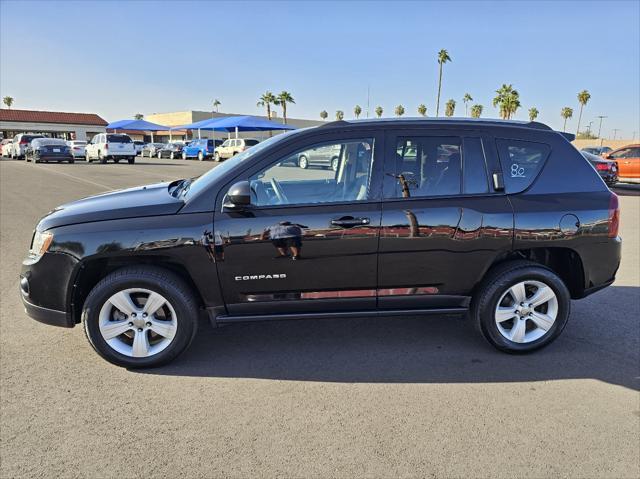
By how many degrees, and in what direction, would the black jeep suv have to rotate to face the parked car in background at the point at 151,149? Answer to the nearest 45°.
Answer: approximately 90° to its right

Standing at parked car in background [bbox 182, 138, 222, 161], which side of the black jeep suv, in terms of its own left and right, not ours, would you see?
right

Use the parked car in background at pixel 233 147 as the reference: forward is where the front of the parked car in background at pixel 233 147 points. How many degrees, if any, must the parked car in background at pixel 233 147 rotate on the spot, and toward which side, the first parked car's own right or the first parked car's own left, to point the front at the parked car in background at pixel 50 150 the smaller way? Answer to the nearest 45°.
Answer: approximately 45° to the first parked car's own right

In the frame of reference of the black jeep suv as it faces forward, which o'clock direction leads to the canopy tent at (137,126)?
The canopy tent is roughly at 2 o'clock from the black jeep suv.

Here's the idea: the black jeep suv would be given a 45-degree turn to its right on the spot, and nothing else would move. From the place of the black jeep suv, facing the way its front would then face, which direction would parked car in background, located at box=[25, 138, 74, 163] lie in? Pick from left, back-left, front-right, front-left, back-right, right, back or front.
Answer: front

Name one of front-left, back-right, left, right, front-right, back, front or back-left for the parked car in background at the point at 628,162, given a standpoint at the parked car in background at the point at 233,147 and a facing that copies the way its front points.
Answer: back

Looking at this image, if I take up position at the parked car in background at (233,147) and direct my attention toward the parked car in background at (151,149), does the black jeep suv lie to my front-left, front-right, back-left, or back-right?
back-left

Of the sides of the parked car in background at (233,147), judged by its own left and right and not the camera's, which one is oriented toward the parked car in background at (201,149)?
front

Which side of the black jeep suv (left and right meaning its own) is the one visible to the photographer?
left

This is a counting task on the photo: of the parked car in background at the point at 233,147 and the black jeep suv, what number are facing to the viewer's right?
0

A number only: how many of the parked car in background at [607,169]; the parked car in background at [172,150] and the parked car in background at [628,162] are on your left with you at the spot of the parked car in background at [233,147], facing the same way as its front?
2

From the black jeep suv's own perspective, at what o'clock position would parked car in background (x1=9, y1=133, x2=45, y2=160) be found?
The parked car in background is roughly at 2 o'clock from the black jeep suv.

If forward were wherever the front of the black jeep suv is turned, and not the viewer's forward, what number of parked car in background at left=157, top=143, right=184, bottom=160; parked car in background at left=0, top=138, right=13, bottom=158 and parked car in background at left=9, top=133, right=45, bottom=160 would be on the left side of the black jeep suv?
0

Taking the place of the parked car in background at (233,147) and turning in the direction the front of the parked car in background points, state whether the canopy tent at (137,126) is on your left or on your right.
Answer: on your right

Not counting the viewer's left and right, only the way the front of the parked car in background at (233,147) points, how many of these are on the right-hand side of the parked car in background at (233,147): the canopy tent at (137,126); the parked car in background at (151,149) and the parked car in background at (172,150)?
3

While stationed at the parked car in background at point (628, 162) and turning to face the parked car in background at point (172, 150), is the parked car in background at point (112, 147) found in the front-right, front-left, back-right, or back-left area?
front-left

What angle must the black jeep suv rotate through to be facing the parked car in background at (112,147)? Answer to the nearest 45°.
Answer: approximately 45° to its right

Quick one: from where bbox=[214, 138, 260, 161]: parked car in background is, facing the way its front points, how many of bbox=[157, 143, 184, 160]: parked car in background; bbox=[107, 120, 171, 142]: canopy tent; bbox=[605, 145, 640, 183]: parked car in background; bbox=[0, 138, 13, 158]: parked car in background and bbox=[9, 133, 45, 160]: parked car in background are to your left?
1
